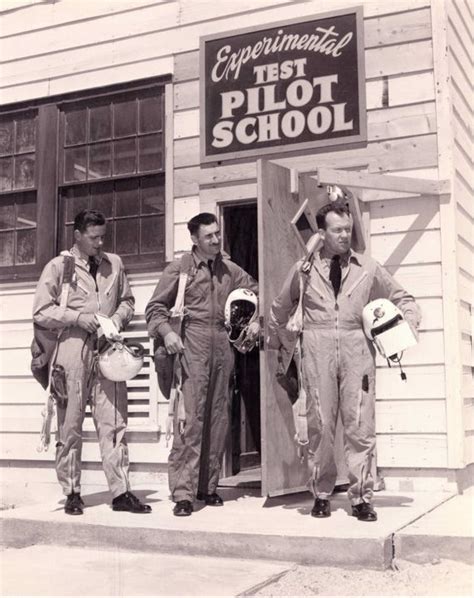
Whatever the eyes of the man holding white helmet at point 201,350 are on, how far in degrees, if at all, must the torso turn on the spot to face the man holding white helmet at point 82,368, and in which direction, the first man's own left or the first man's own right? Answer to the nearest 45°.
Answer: approximately 135° to the first man's own right

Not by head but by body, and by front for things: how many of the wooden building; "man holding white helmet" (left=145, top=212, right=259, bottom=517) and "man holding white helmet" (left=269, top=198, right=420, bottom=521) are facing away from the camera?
0

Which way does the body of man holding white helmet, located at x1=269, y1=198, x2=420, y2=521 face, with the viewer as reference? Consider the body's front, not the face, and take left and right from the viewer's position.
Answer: facing the viewer

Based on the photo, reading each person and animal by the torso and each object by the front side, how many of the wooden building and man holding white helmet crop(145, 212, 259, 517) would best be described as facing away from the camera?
0

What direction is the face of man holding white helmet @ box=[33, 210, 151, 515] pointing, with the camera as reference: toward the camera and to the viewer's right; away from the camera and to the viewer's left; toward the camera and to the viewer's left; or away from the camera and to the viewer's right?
toward the camera and to the viewer's right

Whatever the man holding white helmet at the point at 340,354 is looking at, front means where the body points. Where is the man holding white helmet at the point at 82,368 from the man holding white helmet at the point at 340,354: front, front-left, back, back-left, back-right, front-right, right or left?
right

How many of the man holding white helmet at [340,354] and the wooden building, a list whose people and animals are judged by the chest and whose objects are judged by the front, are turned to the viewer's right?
0

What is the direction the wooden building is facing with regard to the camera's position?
facing the viewer and to the left of the viewer

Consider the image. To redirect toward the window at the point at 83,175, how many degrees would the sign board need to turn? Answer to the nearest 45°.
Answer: approximately 45° to its right

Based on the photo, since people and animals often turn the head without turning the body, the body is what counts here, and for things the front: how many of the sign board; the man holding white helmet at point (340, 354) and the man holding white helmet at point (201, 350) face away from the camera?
0

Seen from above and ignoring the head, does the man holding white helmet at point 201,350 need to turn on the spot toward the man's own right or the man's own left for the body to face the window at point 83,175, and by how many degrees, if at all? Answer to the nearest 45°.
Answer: approximately 180°

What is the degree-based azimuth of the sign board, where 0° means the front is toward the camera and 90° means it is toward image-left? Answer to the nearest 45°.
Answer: approximately 45°
